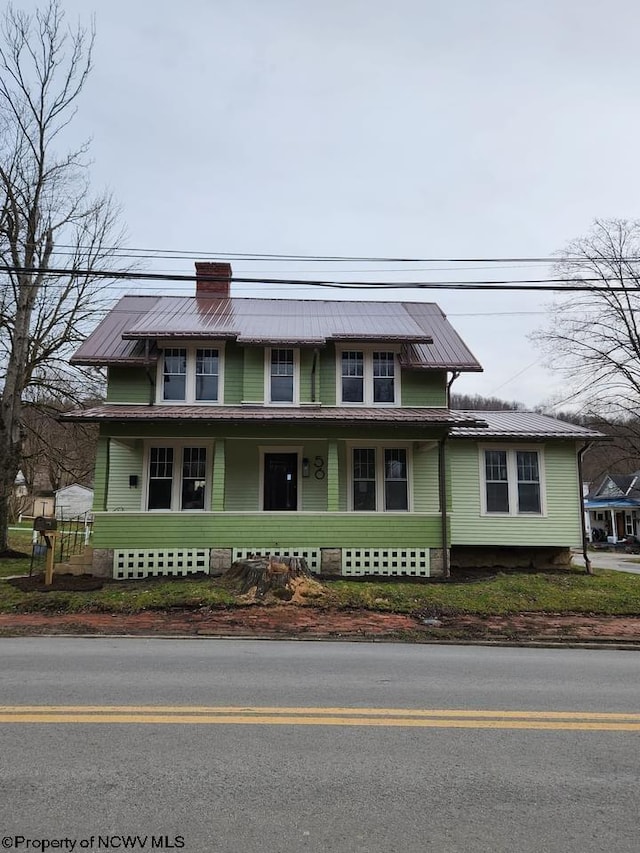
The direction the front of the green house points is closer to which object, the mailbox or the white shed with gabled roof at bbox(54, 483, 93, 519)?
the mailbox

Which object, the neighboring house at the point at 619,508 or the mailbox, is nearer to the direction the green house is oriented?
the mailbox

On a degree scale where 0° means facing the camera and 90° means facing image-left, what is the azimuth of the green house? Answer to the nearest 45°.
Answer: approximately 0°

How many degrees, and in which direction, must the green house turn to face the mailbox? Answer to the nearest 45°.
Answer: approximately 45° to its right

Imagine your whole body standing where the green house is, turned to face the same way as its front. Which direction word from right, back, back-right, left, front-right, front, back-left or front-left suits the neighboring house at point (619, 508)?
back-left

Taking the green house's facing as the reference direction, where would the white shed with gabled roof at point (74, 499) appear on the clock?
The white shed with gabled roof is roughly at 5 o'clock from the green house.

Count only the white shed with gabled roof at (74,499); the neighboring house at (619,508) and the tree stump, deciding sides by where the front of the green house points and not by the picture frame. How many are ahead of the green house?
1

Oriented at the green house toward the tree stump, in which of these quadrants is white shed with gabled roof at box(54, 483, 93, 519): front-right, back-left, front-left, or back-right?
back-right

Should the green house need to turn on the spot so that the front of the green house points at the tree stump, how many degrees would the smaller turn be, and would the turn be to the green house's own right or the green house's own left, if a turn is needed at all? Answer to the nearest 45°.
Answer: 0° — it already faces it

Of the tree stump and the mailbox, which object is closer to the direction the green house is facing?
the tree stump

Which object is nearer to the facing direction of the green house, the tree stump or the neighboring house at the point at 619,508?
the tree stump
